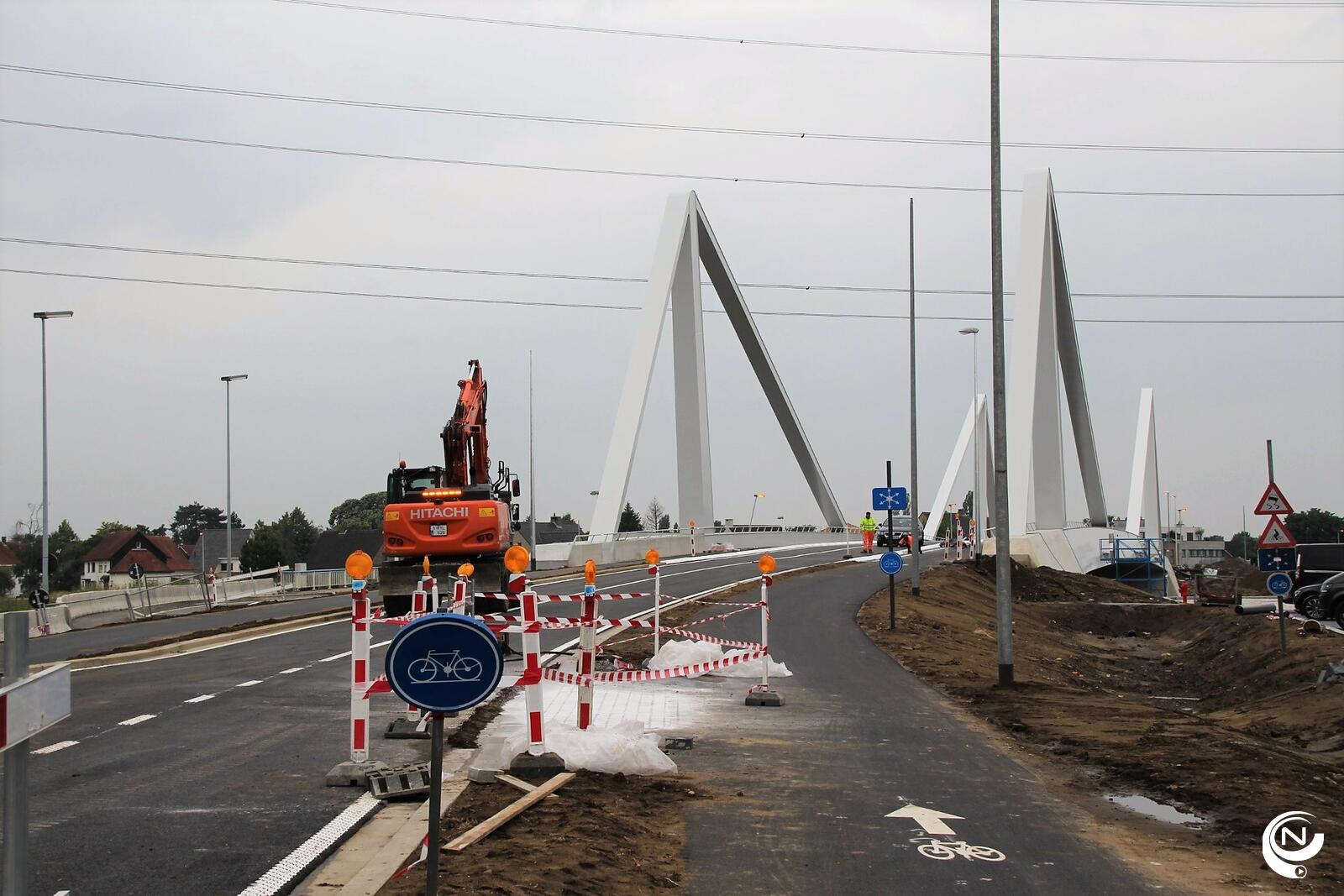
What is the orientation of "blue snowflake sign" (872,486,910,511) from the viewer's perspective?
toward the camera

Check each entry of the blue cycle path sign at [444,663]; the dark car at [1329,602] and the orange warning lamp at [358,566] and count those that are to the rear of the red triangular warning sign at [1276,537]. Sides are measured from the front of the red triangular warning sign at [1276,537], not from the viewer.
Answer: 1

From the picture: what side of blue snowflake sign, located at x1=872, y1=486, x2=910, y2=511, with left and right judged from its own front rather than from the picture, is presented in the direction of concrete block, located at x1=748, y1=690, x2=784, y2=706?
front

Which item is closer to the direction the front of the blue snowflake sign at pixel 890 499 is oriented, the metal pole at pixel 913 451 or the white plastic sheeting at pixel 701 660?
the white plastic sheeting

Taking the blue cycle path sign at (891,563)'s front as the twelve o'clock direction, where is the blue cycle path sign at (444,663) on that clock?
the blue cycle path sign at (444,663) is roughly at 12 o'clock from the blue cycle path sign at (891,563).

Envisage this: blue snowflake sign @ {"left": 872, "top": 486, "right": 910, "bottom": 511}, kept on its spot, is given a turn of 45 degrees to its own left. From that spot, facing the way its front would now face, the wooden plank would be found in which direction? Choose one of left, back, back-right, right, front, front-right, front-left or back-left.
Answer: front-right

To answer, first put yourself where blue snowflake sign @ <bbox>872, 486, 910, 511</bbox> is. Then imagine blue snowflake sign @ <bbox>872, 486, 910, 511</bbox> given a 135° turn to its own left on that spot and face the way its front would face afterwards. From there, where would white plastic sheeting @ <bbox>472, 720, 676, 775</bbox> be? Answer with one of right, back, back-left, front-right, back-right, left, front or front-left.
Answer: back-right

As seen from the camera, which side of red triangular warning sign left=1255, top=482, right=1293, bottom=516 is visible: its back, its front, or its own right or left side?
front

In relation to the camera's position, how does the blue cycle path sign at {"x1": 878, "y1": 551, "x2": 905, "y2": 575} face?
facing the viewer

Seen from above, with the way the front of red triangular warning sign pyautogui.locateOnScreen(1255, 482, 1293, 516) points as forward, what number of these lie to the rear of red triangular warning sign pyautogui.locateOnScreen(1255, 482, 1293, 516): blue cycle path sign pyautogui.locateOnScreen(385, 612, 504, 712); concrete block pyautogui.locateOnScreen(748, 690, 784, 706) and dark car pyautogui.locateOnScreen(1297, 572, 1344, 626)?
1

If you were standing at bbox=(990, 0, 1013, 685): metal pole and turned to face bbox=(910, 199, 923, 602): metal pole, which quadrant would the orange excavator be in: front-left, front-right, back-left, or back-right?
front-left

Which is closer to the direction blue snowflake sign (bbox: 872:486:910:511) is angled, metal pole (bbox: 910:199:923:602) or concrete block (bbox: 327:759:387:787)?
the concrete block

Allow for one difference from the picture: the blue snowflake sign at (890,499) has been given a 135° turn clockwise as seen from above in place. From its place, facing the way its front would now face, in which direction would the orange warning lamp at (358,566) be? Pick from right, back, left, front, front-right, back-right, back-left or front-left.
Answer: back-left
